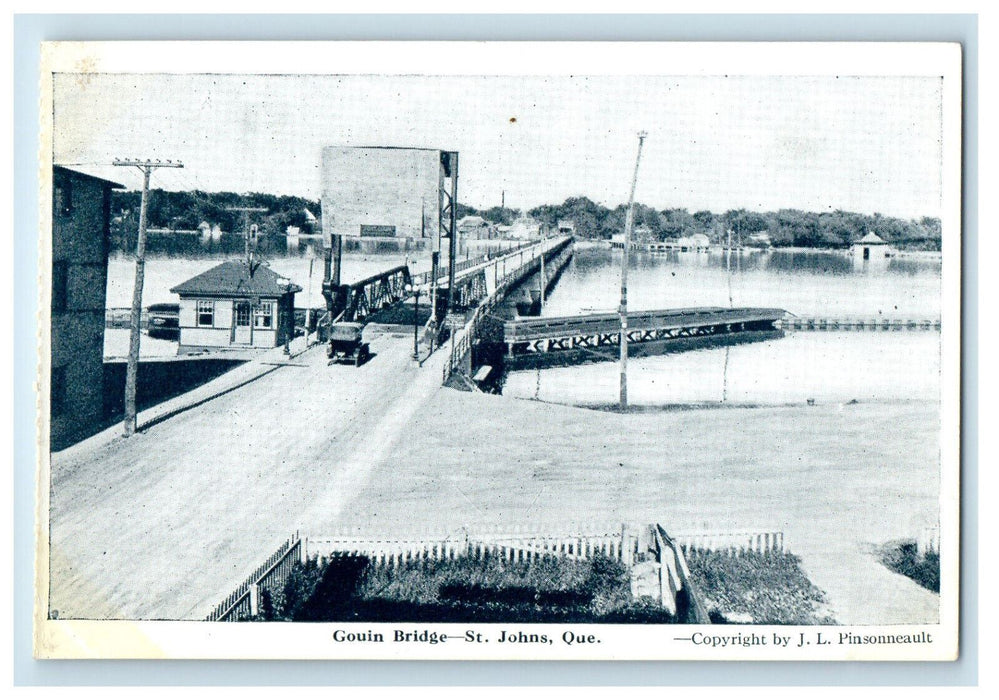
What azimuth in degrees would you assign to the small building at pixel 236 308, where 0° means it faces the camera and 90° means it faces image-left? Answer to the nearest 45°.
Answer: approximately 0°

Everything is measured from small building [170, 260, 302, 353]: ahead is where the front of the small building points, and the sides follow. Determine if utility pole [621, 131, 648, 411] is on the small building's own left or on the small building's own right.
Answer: on the small building's own left

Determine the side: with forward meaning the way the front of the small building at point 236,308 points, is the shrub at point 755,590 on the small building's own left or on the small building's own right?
on the small building's own left

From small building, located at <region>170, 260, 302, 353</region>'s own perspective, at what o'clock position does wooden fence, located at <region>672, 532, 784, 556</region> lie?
The wooden fence is roughly at 10 o'clock from the small building.

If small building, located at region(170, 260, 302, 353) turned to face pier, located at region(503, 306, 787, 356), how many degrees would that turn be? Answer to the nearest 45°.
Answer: approximately 90° to its left

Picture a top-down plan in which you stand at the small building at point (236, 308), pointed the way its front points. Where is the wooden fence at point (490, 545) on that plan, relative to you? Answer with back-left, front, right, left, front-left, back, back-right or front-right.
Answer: front-left
